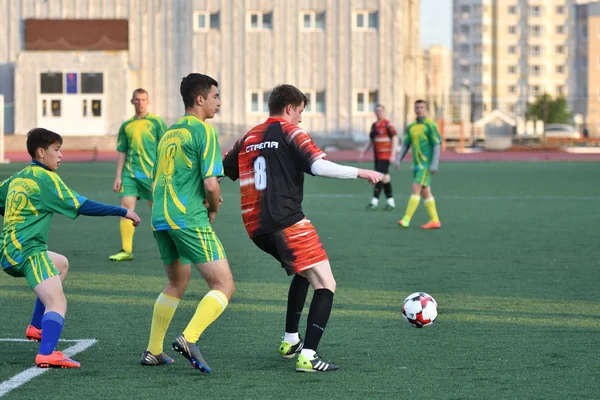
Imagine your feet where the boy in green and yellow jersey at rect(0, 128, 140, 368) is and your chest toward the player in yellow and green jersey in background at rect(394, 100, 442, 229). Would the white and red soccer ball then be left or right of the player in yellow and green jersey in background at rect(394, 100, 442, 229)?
right

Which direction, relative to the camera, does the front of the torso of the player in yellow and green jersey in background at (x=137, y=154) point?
toward the camera

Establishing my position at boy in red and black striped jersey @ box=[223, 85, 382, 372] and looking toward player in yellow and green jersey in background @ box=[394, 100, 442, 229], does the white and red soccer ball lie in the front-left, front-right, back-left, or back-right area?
front-right

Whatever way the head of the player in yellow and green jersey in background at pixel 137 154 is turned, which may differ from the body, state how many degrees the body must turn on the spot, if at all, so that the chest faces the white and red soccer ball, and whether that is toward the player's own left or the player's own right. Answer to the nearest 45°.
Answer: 0° — they already face it

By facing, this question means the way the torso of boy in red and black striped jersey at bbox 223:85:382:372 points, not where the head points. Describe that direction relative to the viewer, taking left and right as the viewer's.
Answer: facing away from the viewer and to the right of the viewer

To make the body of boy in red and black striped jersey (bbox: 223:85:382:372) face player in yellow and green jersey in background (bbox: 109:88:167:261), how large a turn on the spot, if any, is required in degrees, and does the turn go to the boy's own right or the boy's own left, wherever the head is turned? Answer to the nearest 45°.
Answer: approximately 45° to the boy's own left

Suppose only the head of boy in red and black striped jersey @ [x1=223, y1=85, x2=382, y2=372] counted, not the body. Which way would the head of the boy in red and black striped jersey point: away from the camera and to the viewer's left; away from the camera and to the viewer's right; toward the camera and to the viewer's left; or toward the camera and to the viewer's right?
away from the camera and to the viewer's right

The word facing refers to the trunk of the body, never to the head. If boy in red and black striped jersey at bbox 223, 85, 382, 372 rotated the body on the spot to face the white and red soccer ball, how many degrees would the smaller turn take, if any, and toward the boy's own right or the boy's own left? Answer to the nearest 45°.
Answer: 0° — they already face it
